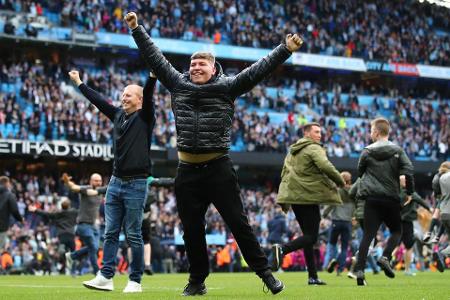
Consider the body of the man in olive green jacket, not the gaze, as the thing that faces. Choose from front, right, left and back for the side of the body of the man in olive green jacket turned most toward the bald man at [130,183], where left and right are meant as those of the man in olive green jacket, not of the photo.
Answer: back

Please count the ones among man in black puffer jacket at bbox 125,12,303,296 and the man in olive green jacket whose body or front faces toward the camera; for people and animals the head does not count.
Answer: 1

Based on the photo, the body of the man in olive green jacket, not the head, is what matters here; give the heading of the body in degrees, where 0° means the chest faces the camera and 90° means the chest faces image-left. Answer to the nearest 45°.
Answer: approximately 225°

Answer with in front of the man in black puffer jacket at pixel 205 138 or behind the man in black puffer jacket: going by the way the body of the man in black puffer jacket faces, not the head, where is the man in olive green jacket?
behind

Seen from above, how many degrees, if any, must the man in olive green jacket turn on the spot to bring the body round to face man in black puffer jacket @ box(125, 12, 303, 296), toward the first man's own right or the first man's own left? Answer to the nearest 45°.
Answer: approximately 135° to the first man's own right

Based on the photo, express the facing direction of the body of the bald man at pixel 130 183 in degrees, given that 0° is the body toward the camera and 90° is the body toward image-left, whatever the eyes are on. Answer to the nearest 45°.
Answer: approximately 45°

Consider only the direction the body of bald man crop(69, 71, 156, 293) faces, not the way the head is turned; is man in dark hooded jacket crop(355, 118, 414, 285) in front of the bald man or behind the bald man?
behind
